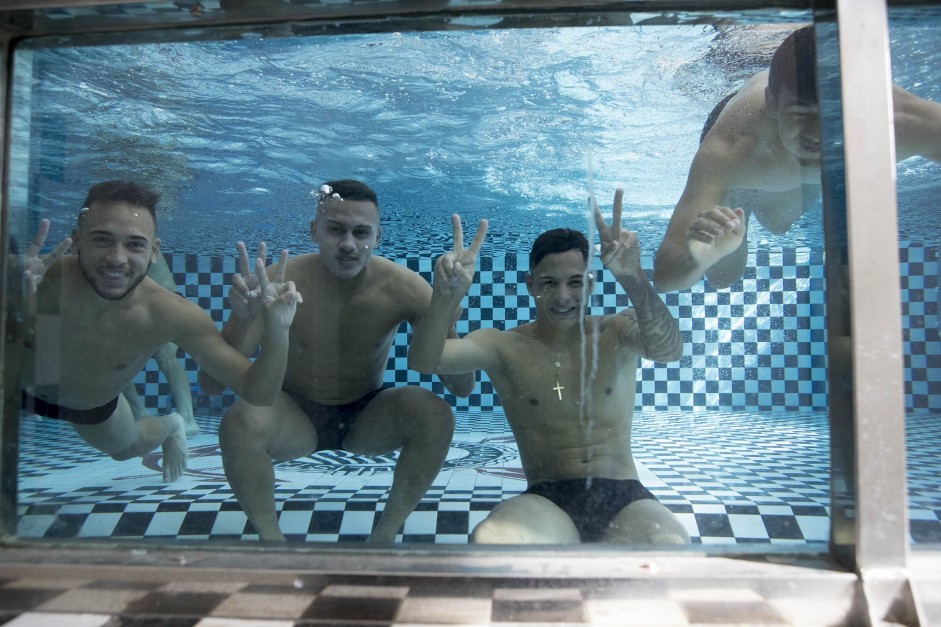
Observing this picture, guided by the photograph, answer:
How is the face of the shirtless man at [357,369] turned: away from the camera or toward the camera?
toward the camera

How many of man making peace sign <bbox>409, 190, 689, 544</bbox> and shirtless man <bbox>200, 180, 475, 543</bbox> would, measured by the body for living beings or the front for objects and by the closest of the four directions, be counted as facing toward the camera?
2

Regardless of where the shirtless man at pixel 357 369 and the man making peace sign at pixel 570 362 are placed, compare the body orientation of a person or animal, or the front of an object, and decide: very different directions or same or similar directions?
same or similar directions

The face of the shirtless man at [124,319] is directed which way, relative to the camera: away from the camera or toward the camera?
toward the camera

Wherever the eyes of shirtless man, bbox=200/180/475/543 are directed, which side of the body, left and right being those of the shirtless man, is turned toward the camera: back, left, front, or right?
front

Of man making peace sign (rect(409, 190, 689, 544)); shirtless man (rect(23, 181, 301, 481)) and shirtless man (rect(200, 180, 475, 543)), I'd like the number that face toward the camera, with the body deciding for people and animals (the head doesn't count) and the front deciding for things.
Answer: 3

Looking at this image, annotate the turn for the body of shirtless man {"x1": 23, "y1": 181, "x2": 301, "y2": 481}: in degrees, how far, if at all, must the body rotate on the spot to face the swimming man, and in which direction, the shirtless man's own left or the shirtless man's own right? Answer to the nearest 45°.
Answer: approximately 45° to the shirtless man's own left

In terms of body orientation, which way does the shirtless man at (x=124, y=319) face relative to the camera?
toward the camera

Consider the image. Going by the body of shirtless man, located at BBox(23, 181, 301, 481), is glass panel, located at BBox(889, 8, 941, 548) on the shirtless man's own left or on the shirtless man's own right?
on the shirtless man's own left

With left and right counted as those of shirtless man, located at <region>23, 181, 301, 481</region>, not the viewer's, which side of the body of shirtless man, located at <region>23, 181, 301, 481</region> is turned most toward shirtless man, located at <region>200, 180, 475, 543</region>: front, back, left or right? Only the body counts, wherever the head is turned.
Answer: left

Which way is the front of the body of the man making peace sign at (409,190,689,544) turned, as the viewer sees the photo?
toward the camera

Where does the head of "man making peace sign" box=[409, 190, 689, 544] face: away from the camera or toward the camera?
toward the camera

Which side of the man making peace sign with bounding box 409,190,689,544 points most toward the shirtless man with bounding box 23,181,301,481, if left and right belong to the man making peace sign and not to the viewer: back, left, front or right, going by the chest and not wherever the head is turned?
right
